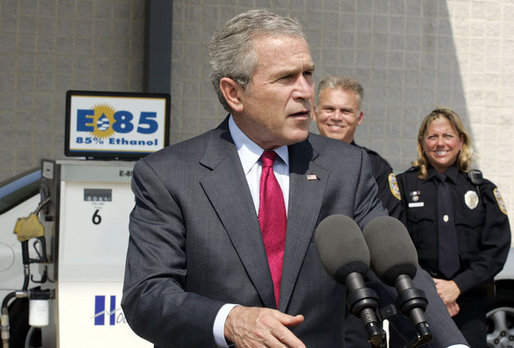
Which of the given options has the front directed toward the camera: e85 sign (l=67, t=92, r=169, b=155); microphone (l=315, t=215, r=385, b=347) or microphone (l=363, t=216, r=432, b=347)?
the e85 sign

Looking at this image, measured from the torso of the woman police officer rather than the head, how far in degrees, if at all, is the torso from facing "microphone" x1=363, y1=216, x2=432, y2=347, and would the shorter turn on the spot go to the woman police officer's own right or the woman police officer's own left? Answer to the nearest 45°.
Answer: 0° — they already face it

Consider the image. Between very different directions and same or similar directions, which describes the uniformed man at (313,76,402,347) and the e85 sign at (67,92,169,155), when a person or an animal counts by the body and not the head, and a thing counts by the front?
same or similar directions

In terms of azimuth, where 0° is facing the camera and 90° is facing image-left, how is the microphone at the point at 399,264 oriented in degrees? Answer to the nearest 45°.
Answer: approximately 135°

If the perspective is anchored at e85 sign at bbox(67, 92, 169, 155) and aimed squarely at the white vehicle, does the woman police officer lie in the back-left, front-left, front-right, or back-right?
front-right

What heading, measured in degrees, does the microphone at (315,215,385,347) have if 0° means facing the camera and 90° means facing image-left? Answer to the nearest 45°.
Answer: approximately 135°

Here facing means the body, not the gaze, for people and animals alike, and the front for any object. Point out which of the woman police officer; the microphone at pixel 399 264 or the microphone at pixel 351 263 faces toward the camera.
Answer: the woman police officer

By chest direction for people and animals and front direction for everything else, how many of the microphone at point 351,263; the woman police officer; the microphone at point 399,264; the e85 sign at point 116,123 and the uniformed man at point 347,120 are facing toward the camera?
3

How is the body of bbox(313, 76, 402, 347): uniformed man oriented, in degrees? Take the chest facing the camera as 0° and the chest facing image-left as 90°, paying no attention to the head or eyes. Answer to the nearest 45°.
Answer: approximately 0°

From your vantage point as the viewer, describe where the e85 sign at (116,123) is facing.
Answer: facing the viewer

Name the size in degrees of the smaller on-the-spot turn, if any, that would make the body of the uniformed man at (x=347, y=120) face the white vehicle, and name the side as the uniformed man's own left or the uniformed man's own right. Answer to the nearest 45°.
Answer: approximately 135° to the uniformed man's own left

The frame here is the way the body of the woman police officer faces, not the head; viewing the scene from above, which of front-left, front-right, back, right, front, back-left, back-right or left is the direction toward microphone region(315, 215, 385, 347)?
front

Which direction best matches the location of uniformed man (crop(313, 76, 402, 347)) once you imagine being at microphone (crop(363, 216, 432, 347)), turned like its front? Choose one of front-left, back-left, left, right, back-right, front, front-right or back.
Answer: front-right

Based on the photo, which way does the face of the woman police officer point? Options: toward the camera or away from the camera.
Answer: toward the camera

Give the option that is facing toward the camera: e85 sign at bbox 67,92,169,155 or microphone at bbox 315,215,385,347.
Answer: the e85 sign

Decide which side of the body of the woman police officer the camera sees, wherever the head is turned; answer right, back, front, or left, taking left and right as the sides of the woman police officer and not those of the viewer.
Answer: front
